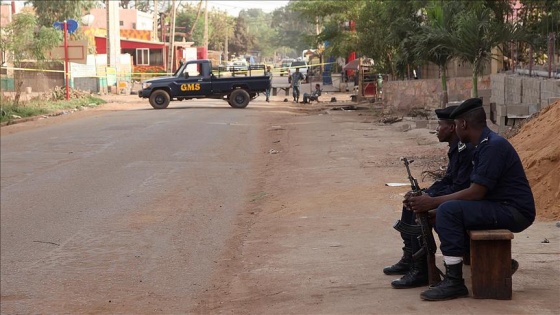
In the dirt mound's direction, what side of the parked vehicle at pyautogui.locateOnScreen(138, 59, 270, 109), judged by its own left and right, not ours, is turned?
left

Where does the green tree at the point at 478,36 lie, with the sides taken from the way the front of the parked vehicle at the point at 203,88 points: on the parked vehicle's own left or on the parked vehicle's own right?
on the parked vehicle's own left

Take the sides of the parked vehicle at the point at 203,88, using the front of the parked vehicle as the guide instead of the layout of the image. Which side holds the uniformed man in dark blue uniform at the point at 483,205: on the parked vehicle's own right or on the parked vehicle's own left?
on the parked vehicle's own left

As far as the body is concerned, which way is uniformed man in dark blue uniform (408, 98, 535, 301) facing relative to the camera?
to the viewer's left

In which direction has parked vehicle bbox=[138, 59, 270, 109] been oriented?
to the viewer's left

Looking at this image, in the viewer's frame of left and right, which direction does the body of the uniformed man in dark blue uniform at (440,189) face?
facing to the left of the viewer

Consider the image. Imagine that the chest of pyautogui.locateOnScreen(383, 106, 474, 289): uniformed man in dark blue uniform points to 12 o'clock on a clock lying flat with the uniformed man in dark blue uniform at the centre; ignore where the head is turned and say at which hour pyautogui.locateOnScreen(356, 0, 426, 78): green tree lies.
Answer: The green tree is roughly at 3 o'clock from the uniformed man in dark blue uniform.

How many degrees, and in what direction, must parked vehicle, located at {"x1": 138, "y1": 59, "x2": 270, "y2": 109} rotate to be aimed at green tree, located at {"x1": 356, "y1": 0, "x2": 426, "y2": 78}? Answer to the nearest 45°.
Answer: approximately 135° to its left

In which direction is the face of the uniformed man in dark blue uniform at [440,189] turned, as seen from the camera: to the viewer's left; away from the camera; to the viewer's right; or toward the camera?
to the viewer's left

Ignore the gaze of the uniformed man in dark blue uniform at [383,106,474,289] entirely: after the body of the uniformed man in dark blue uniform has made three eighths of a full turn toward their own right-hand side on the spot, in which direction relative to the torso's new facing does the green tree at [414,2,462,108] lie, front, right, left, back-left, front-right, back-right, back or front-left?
front-left

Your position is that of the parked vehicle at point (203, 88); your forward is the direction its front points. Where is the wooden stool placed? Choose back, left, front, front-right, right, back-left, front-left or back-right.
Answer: left

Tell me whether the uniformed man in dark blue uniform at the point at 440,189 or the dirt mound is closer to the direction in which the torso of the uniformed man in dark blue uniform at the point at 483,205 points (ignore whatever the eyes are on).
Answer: the uniformed man in dark blue uniform

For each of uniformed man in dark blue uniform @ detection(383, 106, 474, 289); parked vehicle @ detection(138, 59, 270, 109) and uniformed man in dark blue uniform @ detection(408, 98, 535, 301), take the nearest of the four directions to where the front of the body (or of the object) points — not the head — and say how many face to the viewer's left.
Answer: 3
